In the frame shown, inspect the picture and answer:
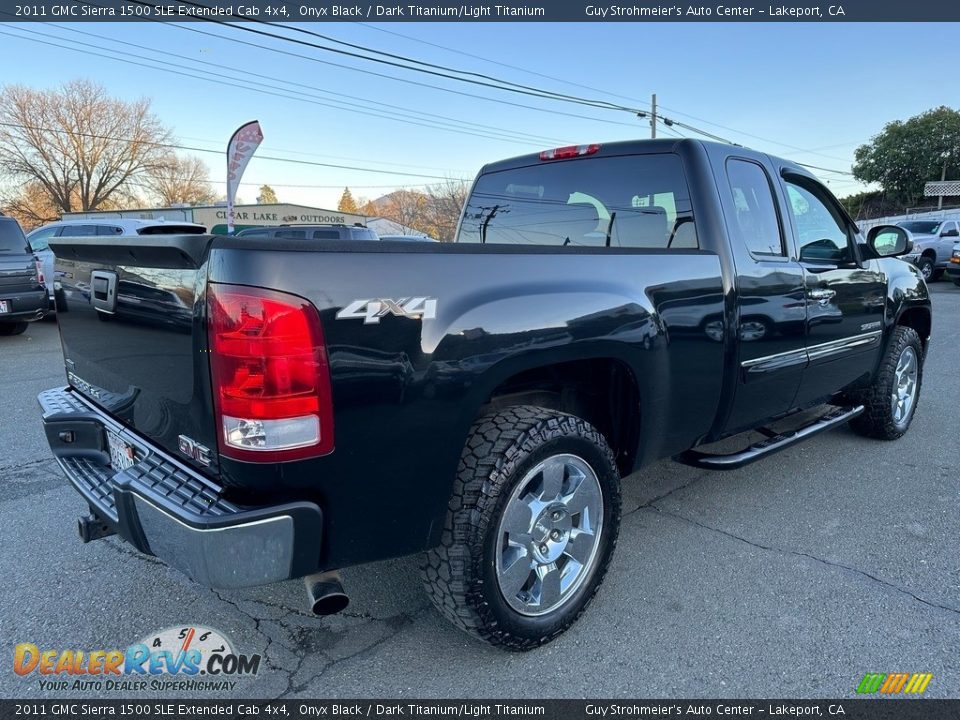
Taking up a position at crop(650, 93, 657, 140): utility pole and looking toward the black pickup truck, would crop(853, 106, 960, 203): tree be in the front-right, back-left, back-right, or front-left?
back-left

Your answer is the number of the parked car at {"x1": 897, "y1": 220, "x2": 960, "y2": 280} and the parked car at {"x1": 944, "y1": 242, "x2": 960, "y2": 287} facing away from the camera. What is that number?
0

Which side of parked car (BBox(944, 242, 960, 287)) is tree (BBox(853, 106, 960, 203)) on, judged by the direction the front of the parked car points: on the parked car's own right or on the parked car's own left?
on the parked car's own right

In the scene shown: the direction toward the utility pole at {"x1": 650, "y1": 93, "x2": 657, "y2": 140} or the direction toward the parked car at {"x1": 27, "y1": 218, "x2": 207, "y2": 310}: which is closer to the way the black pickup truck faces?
the utility pole

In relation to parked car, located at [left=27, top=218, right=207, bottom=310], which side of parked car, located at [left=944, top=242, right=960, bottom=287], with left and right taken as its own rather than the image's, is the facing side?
front

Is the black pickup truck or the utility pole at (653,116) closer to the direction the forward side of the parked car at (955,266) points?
the black pickup truck

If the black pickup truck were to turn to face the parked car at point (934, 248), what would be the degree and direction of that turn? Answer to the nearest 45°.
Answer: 0° — it already faces it

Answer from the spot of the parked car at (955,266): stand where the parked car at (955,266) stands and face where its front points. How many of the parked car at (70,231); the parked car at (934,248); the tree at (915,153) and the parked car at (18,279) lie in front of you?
2

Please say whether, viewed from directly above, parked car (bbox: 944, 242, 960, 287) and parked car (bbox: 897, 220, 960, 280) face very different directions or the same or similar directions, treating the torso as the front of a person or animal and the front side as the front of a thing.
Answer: same or similar directions

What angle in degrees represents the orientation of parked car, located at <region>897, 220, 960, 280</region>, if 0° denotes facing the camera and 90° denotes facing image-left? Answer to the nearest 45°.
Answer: approximately 45°

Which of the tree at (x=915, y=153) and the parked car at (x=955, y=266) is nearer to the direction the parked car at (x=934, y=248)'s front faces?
the parked car

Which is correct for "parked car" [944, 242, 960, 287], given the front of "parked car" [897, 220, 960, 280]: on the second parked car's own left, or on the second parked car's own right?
on the second parked car's own left

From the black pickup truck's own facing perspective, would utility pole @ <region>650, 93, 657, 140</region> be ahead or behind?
ahead

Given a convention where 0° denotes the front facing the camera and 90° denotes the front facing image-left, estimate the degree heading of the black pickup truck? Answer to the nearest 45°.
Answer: approximately 225°

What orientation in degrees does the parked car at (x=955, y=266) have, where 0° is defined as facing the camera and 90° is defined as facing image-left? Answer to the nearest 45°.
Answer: approximately 45°

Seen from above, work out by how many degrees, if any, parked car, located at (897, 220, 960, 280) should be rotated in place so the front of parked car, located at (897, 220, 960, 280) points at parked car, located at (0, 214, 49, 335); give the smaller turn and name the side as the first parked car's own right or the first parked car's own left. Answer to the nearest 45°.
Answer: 0° — it already faces it

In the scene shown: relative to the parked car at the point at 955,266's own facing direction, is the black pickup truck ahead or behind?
ahead
